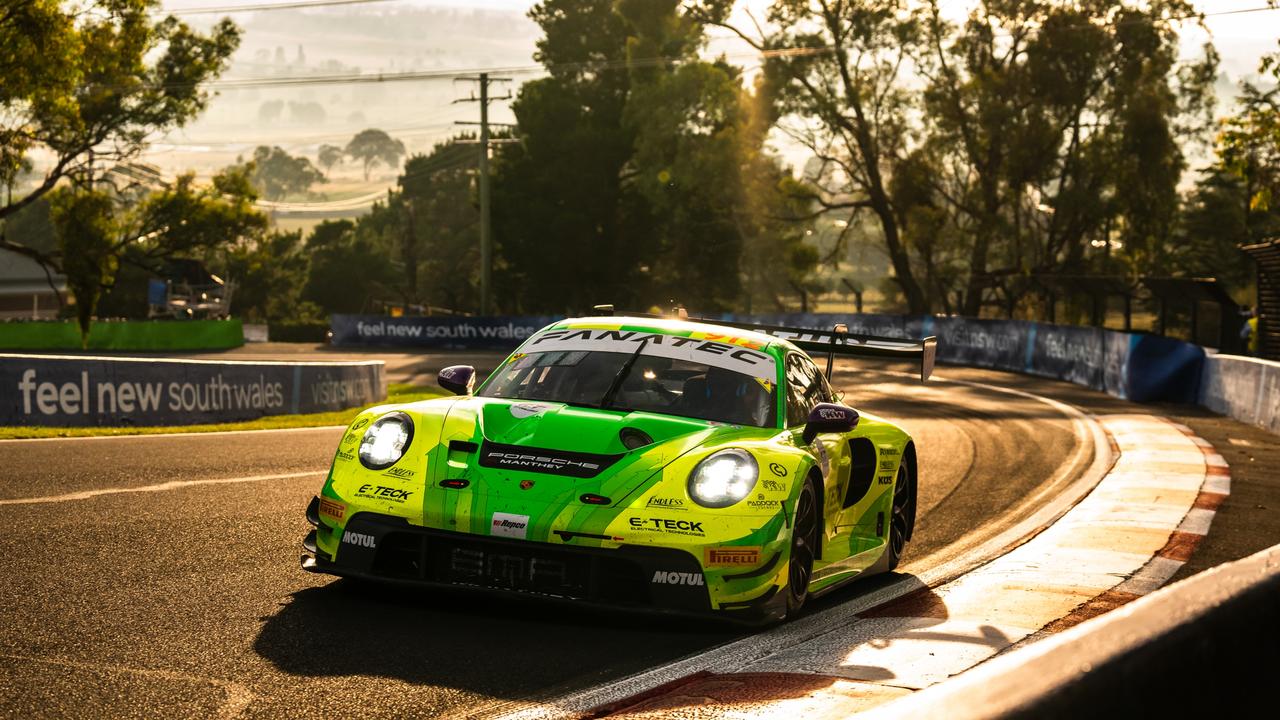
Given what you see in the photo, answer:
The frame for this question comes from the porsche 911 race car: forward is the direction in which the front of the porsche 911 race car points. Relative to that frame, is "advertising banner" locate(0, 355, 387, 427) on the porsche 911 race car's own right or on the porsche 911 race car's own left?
on the porsche 911 race car's own right

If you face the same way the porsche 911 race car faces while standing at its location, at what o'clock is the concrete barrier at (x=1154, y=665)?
The concrete barrier is roughly at 10 o'clock from the porsche 911 race car.

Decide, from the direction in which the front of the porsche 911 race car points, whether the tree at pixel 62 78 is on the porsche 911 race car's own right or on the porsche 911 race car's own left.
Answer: on the porsche 911 race car's own right

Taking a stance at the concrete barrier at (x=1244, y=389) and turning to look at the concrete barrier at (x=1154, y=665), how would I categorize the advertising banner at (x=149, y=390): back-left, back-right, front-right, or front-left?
front-right

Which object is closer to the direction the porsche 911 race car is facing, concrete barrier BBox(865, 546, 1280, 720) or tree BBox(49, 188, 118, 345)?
the concrete barrier

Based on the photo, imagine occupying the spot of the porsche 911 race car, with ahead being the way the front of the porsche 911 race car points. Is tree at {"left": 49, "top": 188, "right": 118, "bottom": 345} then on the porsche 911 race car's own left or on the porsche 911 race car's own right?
on the porsche 911 race car's own right

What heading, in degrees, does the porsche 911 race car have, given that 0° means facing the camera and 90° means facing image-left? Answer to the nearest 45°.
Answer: approximately 45°
